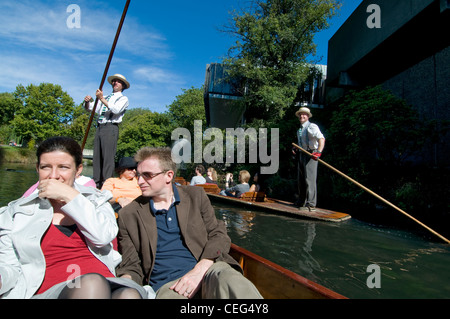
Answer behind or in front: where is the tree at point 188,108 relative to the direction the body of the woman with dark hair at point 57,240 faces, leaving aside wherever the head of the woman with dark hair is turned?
behind

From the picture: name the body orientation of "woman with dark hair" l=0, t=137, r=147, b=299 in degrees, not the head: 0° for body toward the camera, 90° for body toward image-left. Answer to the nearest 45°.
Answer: approximately 0°

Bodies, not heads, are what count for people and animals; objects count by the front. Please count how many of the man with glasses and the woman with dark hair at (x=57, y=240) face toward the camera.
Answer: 2

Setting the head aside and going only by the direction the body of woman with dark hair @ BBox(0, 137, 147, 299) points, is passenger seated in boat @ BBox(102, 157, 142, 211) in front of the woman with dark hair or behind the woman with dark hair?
behind

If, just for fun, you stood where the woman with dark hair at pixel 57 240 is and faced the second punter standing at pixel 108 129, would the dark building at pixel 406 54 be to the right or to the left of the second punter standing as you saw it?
right
